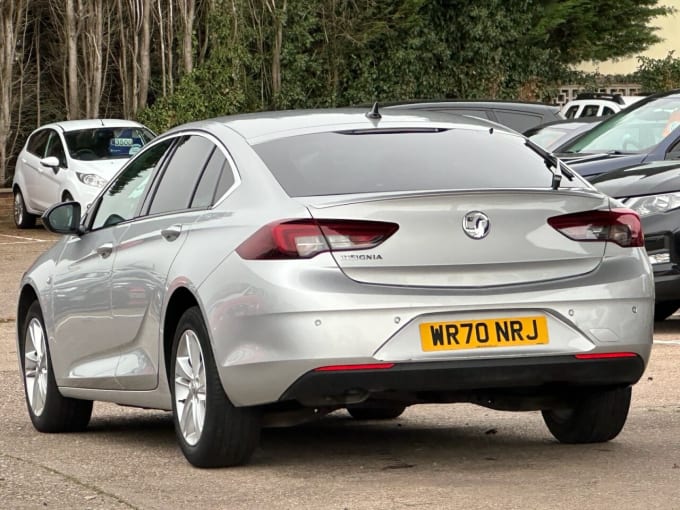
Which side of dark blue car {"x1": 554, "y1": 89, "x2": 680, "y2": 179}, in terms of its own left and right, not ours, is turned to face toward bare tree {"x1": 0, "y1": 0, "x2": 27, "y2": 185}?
right

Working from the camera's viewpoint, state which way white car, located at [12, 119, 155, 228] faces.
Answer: facing the viewer and to the right of the viewer

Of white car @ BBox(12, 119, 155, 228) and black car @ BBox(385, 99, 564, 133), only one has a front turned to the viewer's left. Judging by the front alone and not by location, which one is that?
the black car

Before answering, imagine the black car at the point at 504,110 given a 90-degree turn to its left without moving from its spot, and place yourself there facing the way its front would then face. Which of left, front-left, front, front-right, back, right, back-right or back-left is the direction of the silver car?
front

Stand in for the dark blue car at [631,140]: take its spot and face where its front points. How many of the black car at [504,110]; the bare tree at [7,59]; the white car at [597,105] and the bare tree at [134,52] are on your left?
0

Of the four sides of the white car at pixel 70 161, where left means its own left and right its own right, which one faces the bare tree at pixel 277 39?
left

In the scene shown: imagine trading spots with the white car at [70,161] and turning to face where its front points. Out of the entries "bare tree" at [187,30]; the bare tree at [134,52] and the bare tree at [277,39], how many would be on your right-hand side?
0

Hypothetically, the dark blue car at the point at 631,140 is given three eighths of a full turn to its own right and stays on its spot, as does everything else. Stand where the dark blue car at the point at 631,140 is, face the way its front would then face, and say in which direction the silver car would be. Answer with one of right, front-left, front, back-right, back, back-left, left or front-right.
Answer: back

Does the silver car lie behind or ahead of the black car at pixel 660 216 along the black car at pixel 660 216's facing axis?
ahead

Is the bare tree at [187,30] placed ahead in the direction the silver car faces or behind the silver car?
ahead

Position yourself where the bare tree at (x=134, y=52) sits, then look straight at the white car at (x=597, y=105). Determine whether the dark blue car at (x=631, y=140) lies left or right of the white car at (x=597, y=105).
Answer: right

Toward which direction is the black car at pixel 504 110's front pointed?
to the viewer's left

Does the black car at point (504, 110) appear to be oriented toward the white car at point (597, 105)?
no

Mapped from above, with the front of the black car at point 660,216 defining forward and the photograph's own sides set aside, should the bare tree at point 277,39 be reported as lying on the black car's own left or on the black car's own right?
on the black car's own right

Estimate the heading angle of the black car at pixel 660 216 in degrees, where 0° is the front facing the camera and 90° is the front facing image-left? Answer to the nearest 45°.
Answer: approximately 45°

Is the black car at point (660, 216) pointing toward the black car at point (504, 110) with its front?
no
